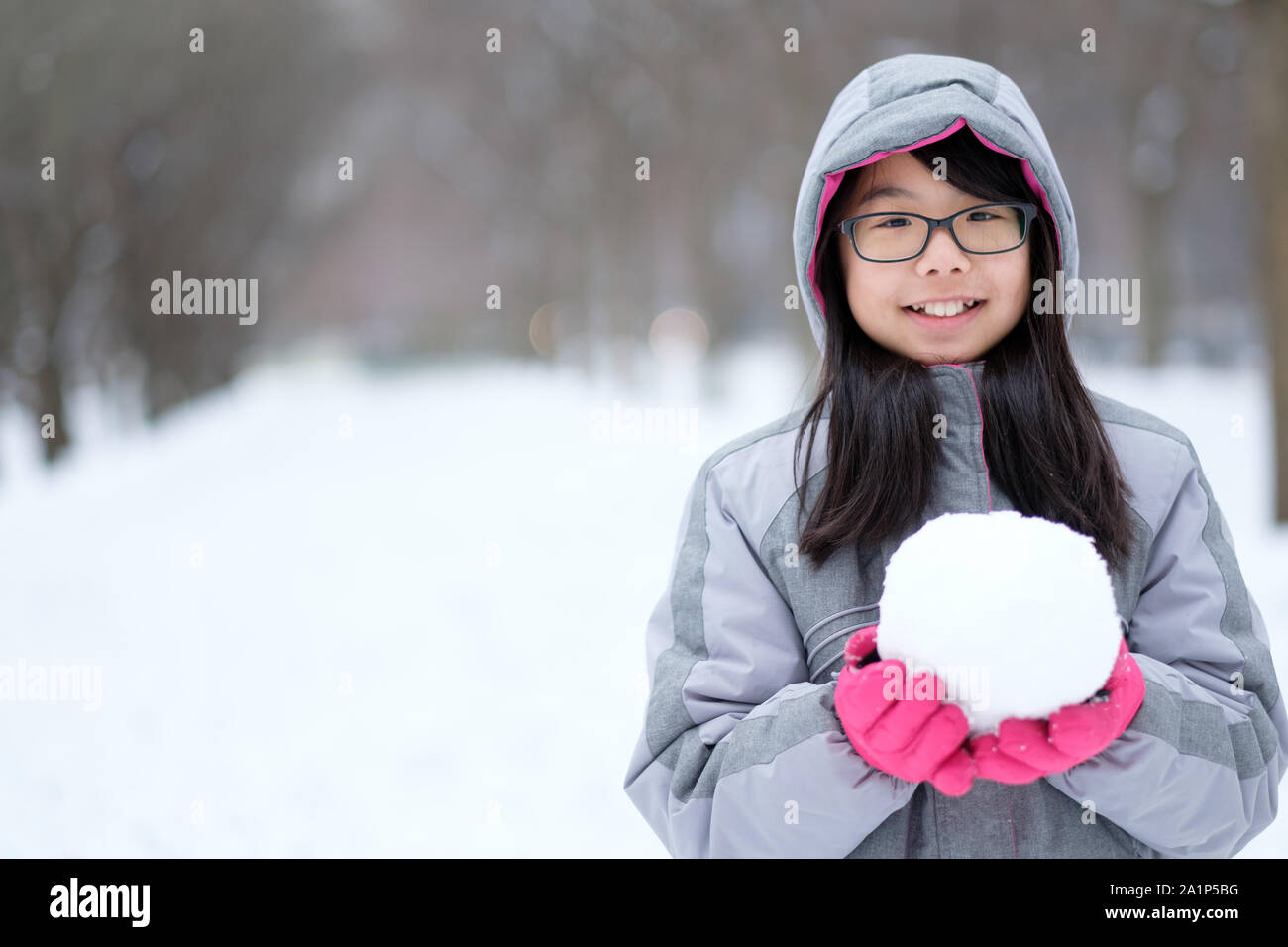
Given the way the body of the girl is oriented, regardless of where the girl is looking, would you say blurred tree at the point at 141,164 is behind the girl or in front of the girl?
behind

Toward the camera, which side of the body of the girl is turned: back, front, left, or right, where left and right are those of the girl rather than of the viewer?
front
